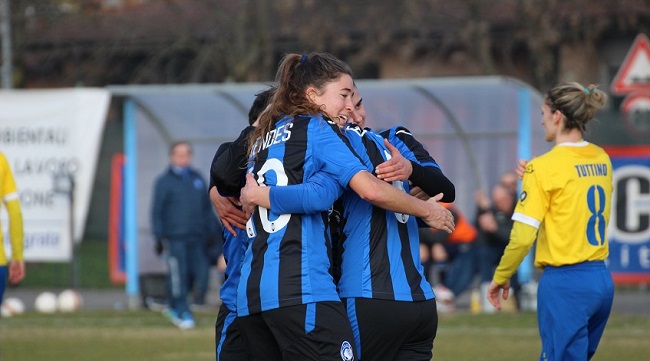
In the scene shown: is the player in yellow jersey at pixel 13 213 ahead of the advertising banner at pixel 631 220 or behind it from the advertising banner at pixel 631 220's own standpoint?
ahead

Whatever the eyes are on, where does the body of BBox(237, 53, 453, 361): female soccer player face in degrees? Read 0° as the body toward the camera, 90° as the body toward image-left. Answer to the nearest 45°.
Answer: approximately 225°

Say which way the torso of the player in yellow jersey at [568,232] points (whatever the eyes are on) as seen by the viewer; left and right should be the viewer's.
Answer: facing away from the viewer and to the left of the viewer

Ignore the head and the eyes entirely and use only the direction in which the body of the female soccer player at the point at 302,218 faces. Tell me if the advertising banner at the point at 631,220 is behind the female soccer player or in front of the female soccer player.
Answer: in front

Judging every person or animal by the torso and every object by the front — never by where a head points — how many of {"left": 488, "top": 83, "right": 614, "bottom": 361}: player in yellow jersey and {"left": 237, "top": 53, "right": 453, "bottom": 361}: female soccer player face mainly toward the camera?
0
